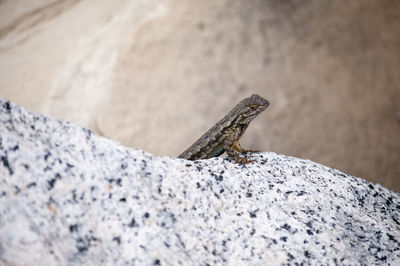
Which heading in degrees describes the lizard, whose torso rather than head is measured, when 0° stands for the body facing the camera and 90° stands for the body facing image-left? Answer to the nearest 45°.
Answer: approximately 270°
